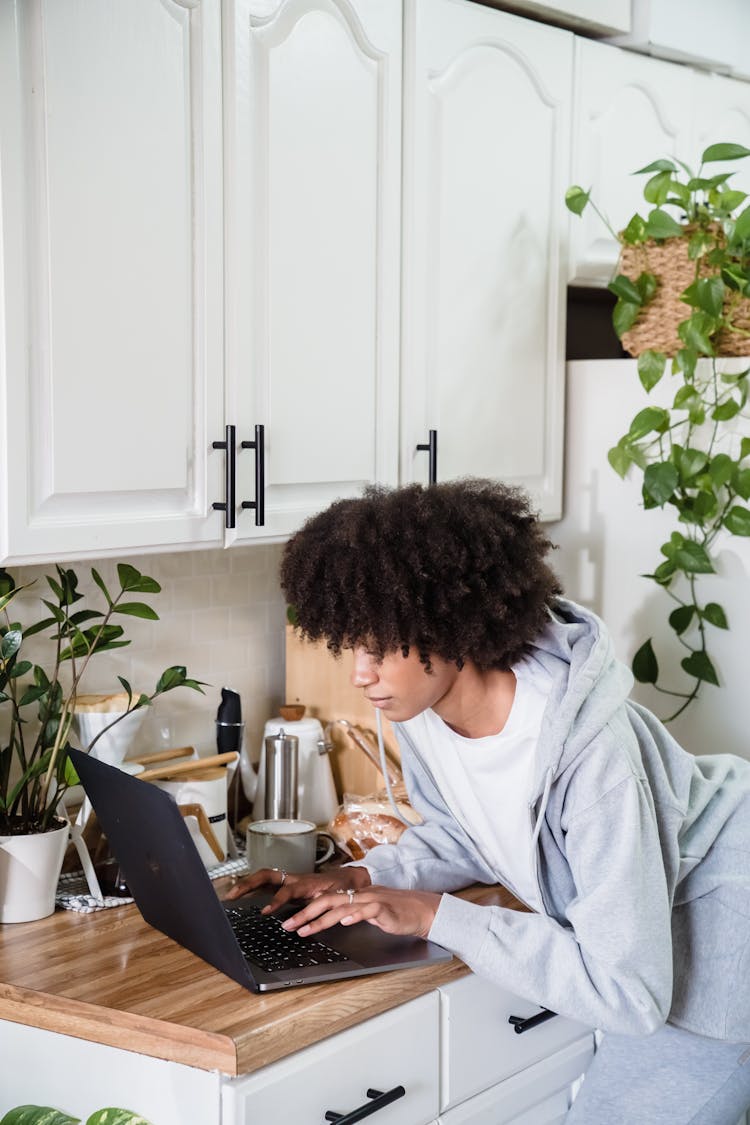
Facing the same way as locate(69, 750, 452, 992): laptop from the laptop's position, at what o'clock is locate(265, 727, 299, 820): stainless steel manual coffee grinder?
The stainless steel manual coffee grinder is roughly at 11 o'clock from the laptop.

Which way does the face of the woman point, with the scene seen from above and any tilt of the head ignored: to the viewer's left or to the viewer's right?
to the viewer's left

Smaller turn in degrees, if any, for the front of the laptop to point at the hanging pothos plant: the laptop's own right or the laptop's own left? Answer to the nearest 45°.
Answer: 0° — it already faces it

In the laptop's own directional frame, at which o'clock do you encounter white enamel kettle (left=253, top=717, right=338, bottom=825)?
The white enamel kettle is roughly at 11 o'clock from the laptop.

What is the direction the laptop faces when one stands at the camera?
facing away from the viewer and to the right of the viewer

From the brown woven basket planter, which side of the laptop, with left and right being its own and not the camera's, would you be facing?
front
